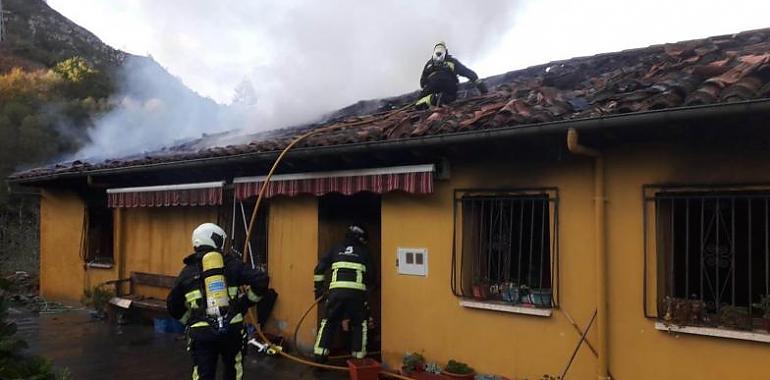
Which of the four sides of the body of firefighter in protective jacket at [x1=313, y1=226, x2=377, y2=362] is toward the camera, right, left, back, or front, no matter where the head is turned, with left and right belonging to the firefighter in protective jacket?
back

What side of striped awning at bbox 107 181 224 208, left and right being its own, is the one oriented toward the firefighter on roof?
left

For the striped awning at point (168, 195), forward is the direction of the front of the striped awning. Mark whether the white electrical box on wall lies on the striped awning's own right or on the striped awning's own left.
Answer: on the striped awning's own left

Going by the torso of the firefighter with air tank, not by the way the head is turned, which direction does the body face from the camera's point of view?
away from the camera

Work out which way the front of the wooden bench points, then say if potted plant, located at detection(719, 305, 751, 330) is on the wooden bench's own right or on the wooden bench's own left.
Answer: on the wooden bench's own left

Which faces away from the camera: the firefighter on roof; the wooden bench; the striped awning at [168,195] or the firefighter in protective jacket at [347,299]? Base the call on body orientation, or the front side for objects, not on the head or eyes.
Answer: the firefighter in protective jacket

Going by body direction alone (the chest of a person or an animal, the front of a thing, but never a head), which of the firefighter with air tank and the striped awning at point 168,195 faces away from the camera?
the firefighter with air tank

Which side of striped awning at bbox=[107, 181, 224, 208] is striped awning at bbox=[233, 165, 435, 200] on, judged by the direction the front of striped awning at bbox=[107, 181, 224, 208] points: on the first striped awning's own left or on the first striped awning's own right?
on the first striped awning's own left

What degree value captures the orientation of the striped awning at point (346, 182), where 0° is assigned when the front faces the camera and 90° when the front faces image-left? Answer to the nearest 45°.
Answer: approximately 45°

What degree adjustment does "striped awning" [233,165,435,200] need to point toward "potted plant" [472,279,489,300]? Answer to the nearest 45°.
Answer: approximately 90° to its left

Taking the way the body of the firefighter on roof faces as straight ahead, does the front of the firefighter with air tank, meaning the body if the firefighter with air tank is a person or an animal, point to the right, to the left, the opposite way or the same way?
the opposite way
